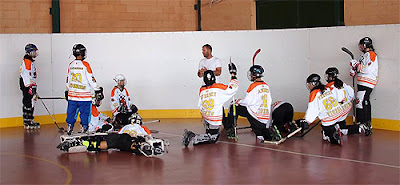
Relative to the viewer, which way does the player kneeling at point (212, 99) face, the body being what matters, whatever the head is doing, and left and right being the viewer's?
facing away from the viewer and to the right of the viewer

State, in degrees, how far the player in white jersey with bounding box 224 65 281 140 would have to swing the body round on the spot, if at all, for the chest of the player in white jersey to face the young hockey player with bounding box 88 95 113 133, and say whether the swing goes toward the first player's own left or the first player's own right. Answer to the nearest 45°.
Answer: approximately 45° to the first player's own left

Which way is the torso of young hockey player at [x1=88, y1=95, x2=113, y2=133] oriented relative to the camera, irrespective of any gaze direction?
to the viewer's right

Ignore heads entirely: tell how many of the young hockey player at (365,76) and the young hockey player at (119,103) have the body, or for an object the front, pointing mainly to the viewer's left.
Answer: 1

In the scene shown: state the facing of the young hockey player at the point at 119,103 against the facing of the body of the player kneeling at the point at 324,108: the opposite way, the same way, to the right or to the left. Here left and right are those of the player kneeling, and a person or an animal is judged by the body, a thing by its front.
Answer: the opposite way

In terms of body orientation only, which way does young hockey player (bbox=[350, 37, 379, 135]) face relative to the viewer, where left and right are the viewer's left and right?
facing to the left of the viewer

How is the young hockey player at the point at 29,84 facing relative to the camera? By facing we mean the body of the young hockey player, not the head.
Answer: to the viewer's right

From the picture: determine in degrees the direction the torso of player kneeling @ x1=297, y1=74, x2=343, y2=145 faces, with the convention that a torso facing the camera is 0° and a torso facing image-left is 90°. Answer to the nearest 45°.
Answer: approximately 135°

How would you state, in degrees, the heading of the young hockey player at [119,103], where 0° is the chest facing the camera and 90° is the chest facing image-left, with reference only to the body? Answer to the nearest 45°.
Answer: approximately 315°

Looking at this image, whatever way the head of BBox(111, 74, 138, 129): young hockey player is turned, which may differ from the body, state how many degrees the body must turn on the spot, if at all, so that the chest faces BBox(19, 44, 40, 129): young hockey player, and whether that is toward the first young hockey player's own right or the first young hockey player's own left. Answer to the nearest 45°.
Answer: approximately 135° to the first young hockey player's own right

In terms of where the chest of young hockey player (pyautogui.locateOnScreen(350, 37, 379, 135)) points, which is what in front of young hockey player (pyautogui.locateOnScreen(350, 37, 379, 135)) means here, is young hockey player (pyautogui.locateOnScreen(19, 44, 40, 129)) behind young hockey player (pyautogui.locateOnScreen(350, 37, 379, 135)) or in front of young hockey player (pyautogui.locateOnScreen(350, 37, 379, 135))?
in front

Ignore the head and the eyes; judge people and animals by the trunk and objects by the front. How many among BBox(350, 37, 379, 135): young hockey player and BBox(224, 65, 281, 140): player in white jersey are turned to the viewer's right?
0

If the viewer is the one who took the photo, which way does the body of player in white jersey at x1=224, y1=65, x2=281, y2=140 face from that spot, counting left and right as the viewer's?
facing away from the viewer and to the left of the viewer

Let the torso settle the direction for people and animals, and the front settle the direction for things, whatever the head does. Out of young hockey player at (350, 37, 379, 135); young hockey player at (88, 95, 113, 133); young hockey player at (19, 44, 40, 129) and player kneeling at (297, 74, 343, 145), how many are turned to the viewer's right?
2

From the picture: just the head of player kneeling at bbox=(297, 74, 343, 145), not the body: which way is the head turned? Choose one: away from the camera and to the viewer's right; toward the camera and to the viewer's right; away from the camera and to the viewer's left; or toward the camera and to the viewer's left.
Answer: away from the camera and to the viewer's left
